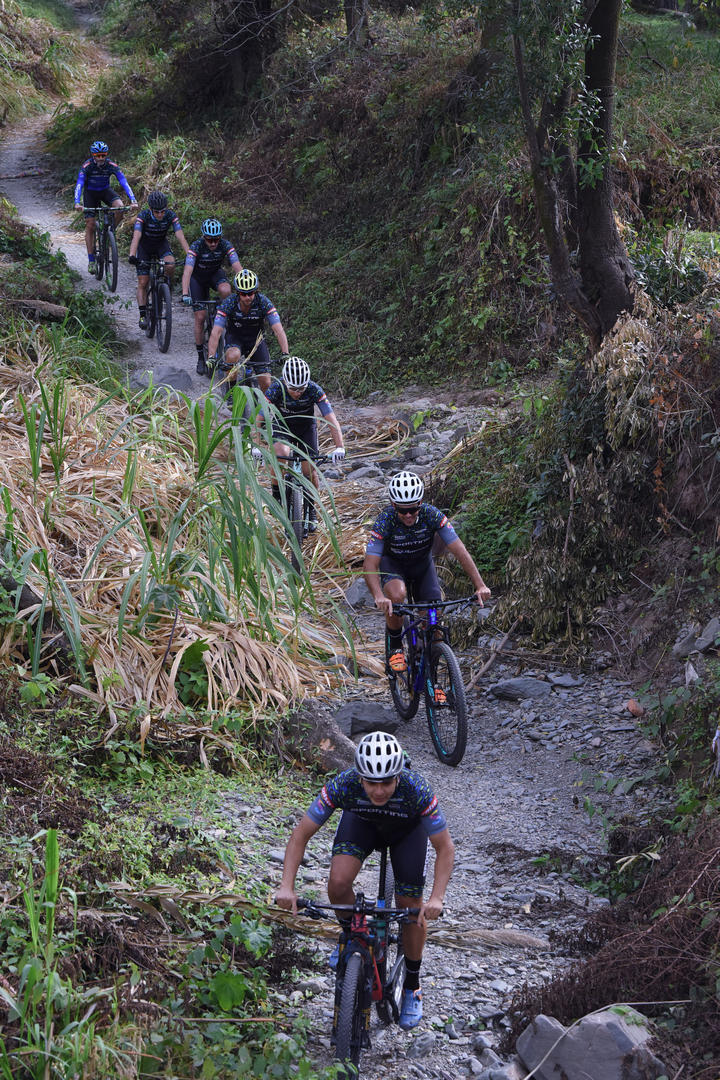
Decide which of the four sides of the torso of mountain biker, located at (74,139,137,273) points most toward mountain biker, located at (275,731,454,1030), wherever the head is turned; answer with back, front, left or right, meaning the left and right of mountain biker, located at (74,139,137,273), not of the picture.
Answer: front

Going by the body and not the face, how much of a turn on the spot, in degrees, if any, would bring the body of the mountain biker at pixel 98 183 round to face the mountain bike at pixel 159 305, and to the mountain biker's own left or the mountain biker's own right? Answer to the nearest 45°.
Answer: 0° — they already face it

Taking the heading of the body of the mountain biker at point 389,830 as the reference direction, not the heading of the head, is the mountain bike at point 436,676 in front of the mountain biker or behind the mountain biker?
behind

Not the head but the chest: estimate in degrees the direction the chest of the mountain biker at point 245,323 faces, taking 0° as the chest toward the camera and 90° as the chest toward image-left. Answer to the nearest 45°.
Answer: approximately 0°

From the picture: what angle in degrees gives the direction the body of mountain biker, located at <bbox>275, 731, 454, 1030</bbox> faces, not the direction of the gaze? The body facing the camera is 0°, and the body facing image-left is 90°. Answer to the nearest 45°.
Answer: approximately 0°

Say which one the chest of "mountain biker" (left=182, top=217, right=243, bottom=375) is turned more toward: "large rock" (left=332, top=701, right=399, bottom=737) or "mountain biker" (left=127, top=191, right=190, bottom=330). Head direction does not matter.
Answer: the large rock

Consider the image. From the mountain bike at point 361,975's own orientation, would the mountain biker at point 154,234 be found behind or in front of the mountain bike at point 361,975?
behind

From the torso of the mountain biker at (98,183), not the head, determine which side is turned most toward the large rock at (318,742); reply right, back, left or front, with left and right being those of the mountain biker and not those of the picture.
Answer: front

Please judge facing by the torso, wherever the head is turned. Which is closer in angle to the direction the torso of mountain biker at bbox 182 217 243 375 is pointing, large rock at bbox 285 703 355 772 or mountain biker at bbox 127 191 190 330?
the large rock
